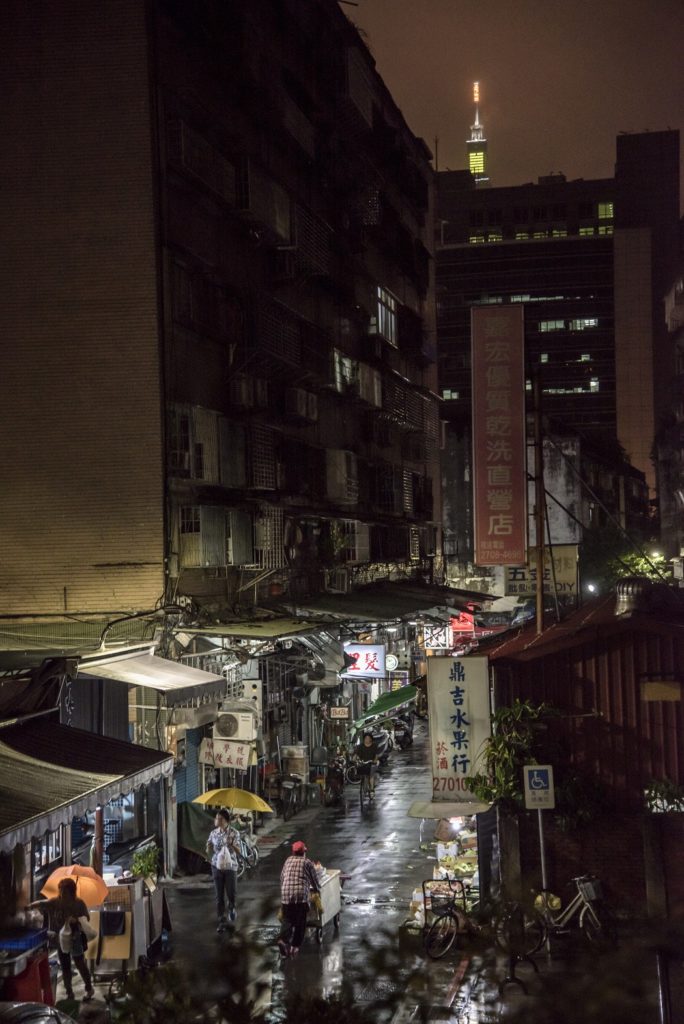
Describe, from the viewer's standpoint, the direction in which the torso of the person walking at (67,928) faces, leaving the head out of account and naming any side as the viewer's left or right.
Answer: facing away from the viewer

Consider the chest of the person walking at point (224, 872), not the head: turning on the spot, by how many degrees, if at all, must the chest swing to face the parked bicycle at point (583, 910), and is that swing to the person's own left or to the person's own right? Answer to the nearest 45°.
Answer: approximately 45° to the person's own left

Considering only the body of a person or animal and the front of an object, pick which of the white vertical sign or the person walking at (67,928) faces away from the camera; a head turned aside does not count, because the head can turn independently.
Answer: the person walking

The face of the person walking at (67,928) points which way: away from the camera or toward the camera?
away from the camera

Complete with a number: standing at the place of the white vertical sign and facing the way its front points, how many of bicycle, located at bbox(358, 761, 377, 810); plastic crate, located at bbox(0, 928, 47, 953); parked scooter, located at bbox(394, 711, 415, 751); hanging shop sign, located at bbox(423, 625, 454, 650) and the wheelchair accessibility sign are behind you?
3
